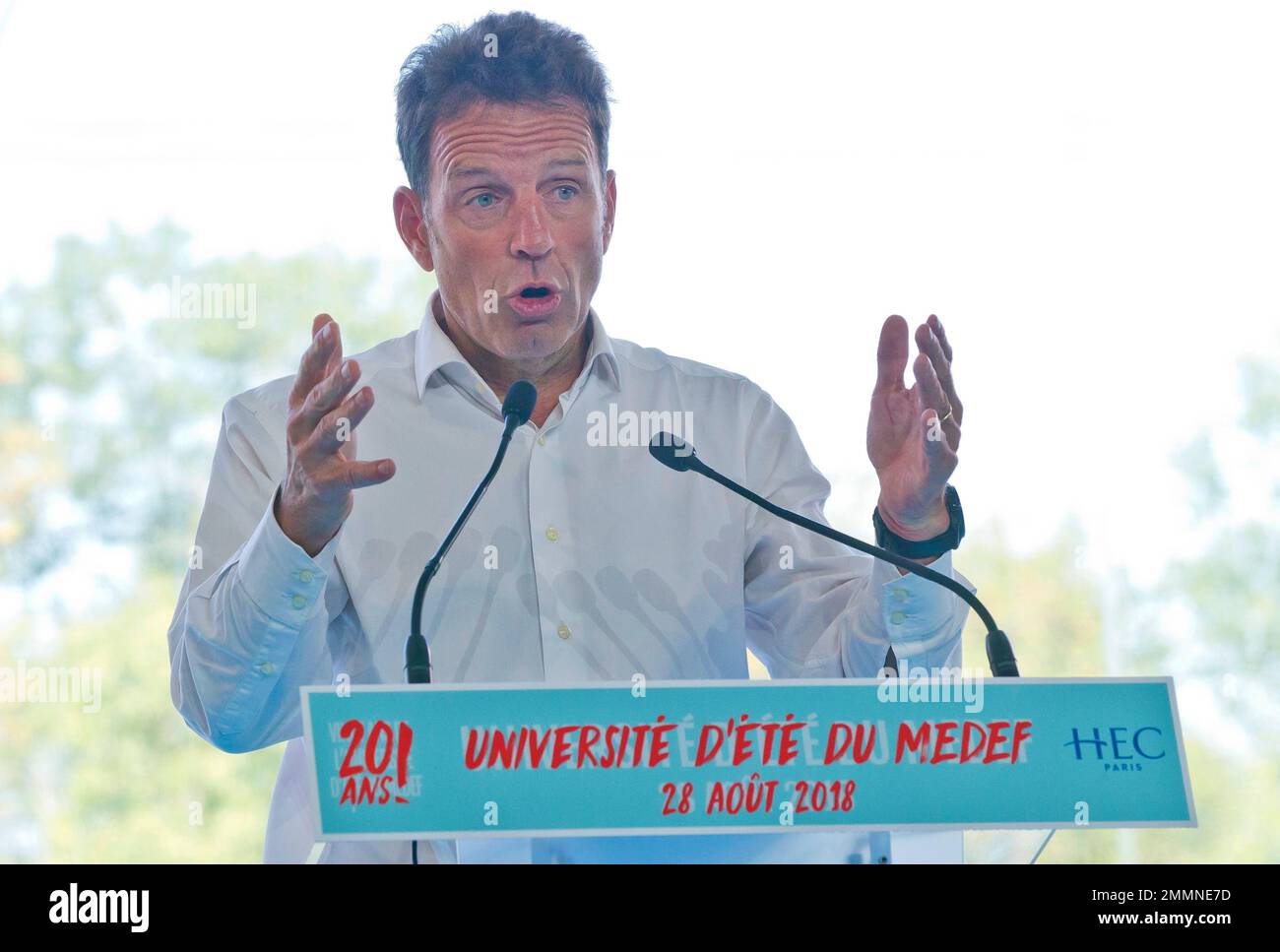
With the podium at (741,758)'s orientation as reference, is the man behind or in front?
behind

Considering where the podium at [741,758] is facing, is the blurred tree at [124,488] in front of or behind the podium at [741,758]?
behind

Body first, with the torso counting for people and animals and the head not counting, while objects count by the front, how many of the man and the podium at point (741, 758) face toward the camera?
2

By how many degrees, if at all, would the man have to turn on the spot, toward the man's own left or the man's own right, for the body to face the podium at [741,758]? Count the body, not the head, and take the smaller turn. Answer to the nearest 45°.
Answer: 0° — they already face it

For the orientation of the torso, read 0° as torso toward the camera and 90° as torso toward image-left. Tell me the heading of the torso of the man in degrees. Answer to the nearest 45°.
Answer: approximately 0°
